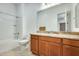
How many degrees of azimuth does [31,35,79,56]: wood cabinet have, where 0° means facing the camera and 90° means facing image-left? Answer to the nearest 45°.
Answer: approximately 45°

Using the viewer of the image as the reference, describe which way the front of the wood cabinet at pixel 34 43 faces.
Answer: facing the viewer and to the left of the viewer
